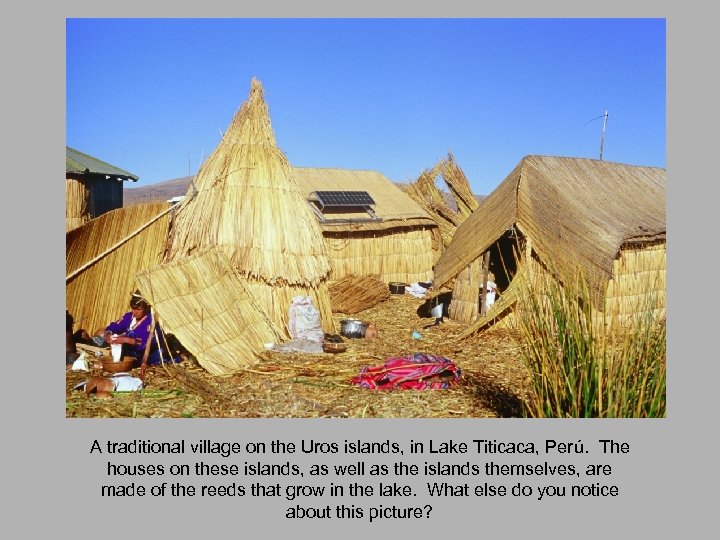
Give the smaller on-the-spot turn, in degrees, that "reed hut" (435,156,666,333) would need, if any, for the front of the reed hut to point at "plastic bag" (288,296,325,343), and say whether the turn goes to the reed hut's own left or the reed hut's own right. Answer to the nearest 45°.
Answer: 0° — it already faces it

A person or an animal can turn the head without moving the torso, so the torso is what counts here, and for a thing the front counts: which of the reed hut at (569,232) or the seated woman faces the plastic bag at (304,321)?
the reed hut

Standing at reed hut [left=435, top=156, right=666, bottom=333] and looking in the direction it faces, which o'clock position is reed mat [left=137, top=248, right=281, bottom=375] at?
The reed mat is roughly at 12 o'clock from the reed hut.

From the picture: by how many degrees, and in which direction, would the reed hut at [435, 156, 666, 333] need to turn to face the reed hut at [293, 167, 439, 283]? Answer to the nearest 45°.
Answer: approximately 90° to its right

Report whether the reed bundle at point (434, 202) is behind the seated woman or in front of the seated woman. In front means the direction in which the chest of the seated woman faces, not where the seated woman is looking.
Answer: behind

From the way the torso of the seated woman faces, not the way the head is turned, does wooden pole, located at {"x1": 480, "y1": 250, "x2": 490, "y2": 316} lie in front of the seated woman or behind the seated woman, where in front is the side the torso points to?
behind

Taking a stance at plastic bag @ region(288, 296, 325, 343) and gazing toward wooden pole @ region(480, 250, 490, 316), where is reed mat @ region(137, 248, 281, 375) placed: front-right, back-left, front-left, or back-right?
back-right
